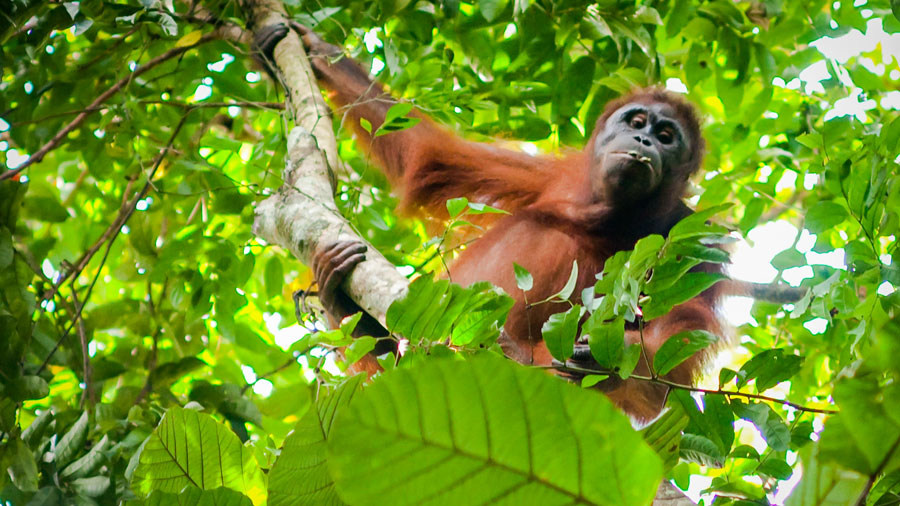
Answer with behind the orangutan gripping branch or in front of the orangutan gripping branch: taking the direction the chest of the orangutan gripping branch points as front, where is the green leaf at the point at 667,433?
in front

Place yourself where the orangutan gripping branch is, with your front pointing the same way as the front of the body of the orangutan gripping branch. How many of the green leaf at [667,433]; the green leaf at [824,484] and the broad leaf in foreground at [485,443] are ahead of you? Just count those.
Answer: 3

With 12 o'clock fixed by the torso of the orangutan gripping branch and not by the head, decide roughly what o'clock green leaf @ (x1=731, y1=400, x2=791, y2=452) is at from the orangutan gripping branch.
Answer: The green leaf is roughly at 9 o'clock from the orangutan gripping branch.

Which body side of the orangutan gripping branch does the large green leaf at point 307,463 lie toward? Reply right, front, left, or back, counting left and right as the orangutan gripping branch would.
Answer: front

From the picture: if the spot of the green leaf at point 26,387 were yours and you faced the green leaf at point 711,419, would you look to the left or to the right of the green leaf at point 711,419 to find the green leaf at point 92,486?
right

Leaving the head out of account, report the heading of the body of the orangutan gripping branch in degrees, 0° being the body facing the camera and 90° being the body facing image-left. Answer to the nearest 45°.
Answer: approximately 0°

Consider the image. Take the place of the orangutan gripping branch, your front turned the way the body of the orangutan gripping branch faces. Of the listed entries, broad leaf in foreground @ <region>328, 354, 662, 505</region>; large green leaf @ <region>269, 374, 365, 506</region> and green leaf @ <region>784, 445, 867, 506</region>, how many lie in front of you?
3

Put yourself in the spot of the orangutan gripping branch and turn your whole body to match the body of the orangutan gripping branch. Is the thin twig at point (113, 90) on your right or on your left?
on your right

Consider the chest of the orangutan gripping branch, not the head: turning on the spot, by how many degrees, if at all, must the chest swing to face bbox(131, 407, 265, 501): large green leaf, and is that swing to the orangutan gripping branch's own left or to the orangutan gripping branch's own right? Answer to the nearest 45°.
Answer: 0° — it already faces it

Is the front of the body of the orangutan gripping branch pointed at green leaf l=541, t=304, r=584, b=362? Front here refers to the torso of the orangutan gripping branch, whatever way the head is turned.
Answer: yes

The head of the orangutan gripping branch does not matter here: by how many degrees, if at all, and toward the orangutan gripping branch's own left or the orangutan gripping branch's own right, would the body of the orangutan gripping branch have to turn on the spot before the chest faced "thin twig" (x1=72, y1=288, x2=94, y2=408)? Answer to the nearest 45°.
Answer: approximately 45° to the orangutan gripping branch's own right
